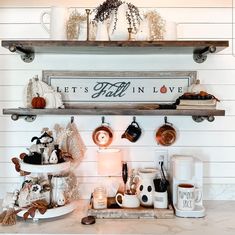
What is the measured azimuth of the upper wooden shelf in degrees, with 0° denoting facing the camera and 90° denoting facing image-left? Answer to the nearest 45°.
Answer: approximately 0°

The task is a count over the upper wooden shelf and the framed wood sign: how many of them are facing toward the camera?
2
